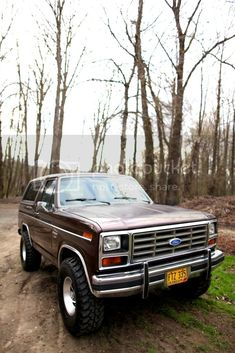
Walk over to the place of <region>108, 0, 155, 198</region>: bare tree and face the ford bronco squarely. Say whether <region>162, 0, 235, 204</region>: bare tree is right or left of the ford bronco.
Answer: left

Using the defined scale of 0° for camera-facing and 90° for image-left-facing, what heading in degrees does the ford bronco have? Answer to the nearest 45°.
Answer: approximately 315°

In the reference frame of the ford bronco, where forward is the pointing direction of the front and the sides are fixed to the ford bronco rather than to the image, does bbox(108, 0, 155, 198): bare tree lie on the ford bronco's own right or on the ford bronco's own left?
on the ford bronco's own left

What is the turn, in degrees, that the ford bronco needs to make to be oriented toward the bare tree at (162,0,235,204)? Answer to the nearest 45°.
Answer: approximately 135° to its left
